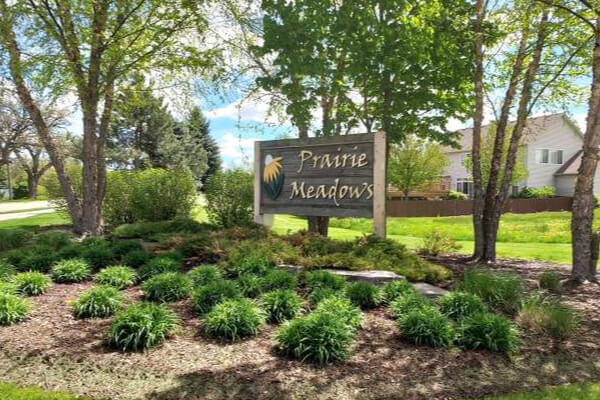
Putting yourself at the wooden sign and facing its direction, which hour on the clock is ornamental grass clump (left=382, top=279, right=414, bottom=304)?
The ornamental grass clump is roughly at 10 o'clock from the wooden sign.

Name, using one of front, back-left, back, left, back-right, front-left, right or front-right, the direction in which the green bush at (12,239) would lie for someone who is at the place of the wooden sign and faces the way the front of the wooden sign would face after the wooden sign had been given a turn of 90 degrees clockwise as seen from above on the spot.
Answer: front-left

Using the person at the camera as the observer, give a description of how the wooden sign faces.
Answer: facing the viewer and to the left of the viewer

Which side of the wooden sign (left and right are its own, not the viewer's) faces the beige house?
back

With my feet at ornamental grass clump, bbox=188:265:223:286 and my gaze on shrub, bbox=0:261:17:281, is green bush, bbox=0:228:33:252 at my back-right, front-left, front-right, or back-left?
front-right

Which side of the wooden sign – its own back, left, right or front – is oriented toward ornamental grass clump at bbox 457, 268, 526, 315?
left

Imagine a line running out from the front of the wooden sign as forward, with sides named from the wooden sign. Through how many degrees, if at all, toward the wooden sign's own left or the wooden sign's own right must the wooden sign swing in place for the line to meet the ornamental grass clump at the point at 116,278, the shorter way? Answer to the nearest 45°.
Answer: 0° — it already faces it

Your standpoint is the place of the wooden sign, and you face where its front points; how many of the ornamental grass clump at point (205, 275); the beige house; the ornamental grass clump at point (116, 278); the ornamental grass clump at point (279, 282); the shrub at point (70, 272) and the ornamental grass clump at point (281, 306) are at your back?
1

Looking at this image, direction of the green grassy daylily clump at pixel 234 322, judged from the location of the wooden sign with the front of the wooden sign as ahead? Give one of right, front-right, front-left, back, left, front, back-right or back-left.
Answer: front-left

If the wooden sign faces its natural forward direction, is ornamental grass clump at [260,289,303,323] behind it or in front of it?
in front

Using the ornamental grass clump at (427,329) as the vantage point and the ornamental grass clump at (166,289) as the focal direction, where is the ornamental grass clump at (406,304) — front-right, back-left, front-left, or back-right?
front-right

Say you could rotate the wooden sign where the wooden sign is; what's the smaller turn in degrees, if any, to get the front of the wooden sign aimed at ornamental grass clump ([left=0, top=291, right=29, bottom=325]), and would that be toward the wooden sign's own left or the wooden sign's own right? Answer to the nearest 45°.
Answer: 0° — it already faces it

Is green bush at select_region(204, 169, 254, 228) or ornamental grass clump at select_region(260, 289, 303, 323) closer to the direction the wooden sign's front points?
the ornamental grass clump
